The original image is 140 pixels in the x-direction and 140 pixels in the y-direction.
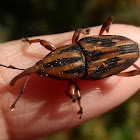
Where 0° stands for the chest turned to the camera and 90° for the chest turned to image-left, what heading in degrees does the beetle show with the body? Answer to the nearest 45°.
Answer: approximately 90°
